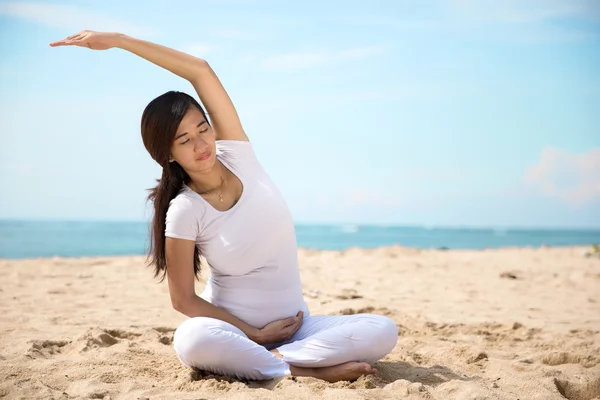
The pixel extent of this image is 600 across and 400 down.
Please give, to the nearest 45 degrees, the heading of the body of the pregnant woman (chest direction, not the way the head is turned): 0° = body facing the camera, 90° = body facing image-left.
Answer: approximately 315°
